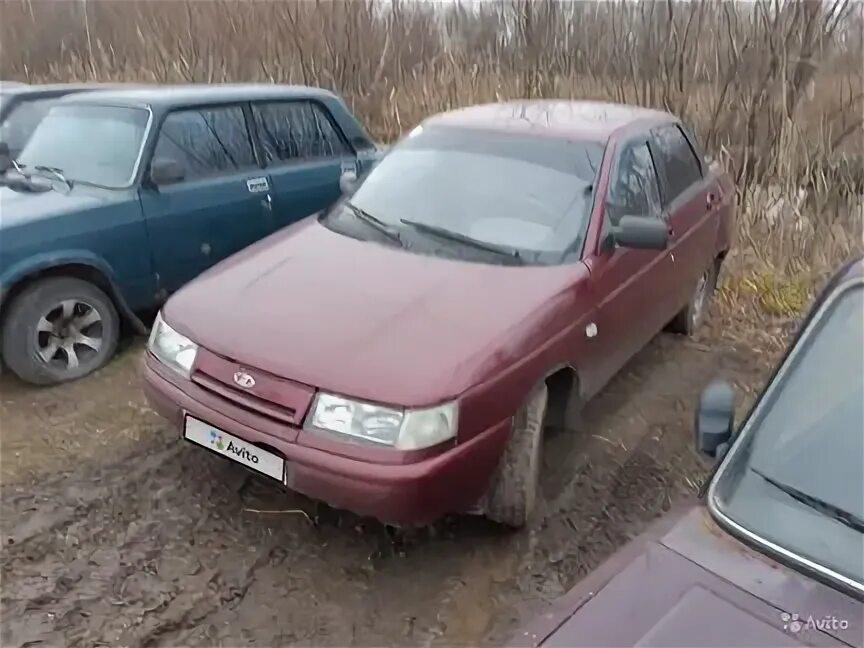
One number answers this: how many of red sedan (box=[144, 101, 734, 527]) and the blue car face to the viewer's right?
0

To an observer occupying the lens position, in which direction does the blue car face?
facing the viewer and to the left of the viewer

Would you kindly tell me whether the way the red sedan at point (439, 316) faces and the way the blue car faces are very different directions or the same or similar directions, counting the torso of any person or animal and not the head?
same or similar directions

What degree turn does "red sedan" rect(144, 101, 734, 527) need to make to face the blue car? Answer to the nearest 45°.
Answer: approximately 90° to its right

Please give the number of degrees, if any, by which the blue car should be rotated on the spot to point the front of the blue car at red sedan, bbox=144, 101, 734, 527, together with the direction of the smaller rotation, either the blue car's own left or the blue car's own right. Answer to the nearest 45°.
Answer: approximately 90° to the blue car's own left
